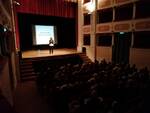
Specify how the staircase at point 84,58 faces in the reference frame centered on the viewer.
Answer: facing the viewer and to the right of the viewer

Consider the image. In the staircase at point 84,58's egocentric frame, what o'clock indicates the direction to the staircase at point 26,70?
the staircase at point 26,70 is roughly at 3 o'clock from the staircase at point 84,58.
